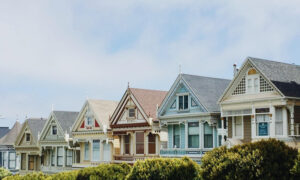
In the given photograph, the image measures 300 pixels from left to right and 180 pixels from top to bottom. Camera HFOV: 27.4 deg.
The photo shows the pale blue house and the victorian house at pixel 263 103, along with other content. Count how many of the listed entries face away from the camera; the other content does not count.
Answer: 0

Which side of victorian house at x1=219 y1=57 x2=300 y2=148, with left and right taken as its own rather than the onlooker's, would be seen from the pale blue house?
right

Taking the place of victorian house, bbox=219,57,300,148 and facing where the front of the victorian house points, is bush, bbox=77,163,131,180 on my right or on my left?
on my right

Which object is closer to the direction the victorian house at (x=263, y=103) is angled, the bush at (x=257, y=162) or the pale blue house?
the bush

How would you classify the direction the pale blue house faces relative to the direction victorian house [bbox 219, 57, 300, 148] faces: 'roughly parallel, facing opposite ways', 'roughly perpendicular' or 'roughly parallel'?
roughly parallel

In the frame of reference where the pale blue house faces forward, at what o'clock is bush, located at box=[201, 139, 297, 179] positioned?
The bush is roughly at 10 o'clock from the pale blue house.

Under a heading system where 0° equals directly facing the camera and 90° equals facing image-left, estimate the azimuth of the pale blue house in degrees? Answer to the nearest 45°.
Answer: approximately 45°

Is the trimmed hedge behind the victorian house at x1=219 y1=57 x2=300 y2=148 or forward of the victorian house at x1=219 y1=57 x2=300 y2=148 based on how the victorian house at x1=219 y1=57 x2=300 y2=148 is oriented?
forward

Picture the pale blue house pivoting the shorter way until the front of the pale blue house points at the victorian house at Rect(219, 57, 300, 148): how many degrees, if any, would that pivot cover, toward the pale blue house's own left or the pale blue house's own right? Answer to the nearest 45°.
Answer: approximately 90° to the pale blue house's own left

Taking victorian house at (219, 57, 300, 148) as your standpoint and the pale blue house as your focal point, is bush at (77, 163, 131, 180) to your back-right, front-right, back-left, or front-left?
front-left

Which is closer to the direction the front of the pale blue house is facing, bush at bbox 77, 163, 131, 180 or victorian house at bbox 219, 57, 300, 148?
the bush

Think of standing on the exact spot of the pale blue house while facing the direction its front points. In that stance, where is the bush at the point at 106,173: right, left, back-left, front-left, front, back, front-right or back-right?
front

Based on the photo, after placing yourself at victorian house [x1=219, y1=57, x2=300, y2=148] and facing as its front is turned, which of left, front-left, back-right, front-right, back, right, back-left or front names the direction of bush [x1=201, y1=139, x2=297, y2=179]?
front-left

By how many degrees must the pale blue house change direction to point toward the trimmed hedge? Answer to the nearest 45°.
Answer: approximately 45° to its left

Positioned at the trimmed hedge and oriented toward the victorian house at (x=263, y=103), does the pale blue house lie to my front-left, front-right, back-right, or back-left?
front-left
